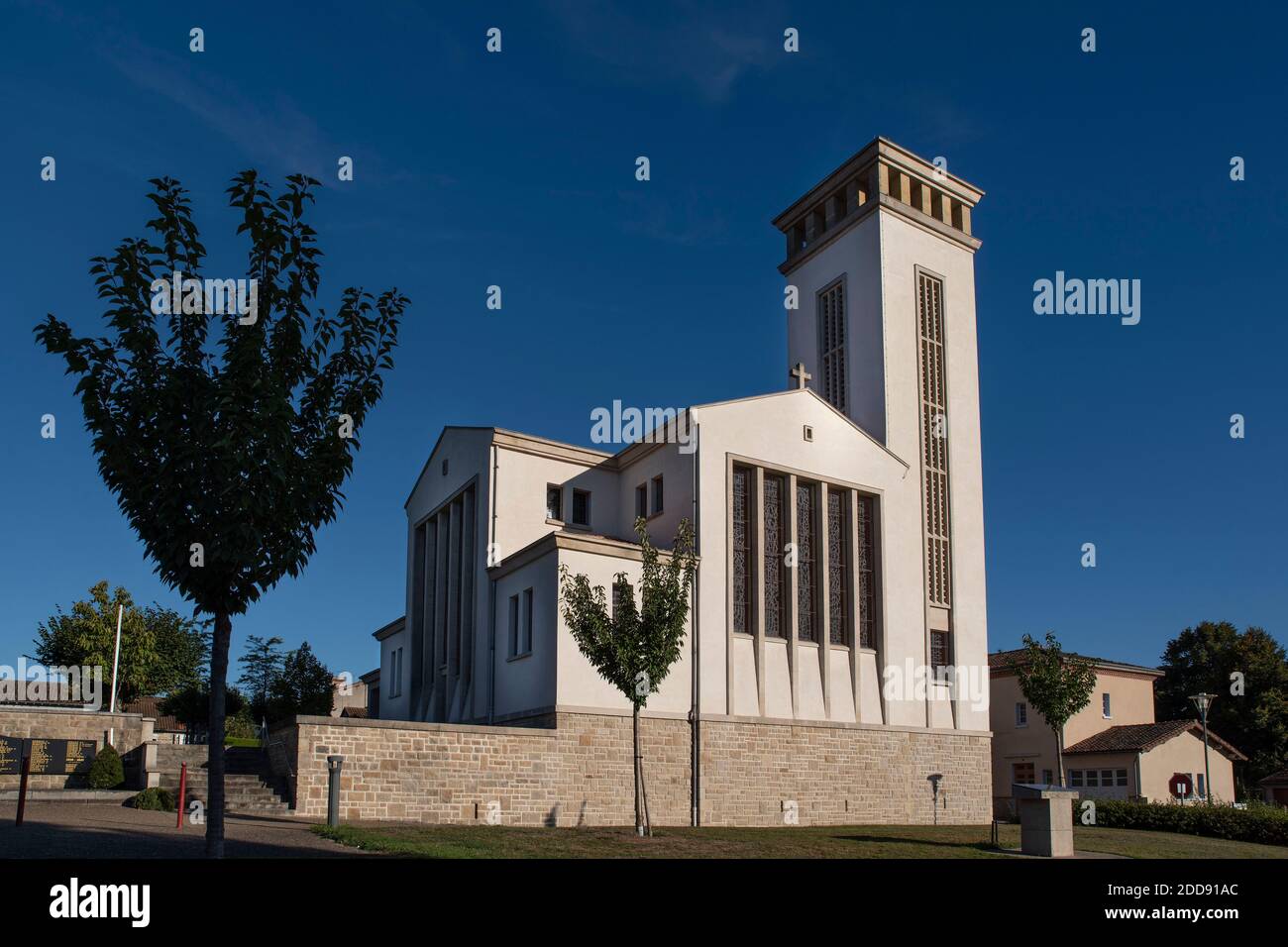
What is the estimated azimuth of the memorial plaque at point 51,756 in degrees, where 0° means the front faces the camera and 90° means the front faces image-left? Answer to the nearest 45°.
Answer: approximately 0°

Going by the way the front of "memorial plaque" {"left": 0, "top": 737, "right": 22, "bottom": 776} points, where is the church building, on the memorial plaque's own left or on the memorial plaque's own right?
on the memorial plaque's own left

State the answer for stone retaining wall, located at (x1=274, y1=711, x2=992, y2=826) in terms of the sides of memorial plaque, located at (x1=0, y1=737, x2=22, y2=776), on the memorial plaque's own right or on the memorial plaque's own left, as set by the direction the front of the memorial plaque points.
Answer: on the memorial plaque's own left

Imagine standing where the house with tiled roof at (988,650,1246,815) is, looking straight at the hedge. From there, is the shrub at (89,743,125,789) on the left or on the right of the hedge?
right

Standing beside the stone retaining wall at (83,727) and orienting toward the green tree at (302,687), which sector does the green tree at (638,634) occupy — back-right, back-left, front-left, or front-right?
back-right

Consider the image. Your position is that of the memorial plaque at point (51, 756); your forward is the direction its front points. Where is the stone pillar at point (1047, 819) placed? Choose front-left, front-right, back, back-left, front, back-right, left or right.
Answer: front-left

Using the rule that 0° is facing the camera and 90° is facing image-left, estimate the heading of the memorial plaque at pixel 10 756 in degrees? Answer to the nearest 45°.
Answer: approximately 0°

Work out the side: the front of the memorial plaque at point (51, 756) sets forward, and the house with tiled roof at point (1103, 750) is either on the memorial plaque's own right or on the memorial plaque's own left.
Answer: on the memorial plaque's own left

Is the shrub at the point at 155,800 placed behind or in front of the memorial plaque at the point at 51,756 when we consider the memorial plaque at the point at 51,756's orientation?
in front

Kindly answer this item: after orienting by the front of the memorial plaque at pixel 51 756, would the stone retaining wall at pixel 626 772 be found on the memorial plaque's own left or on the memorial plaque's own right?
on the memorial plaque's own left
